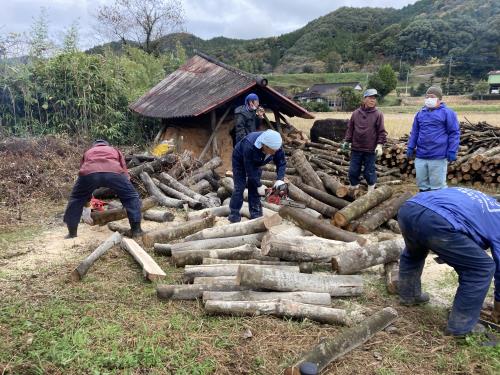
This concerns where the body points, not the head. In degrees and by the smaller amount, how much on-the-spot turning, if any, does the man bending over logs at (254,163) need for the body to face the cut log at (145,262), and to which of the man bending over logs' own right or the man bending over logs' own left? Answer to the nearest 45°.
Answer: approximately 90° to the man bending over logs' own right

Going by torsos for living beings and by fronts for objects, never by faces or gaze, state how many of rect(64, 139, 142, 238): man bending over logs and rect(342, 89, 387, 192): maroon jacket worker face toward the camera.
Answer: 1

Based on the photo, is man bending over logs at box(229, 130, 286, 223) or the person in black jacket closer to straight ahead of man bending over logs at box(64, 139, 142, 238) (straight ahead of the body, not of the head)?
the person in black jacket

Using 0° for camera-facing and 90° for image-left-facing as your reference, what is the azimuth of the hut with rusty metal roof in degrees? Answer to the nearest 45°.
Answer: approximately 315°

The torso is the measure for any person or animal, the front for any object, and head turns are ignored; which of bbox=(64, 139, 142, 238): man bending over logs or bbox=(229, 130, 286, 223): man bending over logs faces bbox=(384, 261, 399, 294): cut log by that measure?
bbox=(229, 130, 286, 223): man bending over logs

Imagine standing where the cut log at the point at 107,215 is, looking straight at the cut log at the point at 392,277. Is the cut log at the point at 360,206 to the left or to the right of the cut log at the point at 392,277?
left

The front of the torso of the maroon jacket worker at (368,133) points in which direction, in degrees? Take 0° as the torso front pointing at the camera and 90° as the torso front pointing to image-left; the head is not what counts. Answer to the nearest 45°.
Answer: approximately 0°

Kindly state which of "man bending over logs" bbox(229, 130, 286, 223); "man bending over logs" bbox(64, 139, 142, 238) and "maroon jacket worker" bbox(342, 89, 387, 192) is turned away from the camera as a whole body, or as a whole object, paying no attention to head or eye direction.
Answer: "man bending over logs" bbox(64, 139, 142, 238)

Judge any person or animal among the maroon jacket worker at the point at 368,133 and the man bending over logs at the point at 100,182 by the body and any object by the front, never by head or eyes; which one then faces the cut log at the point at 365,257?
the maroon jacket worker

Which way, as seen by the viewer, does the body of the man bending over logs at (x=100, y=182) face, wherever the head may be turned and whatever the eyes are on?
away from the camera
